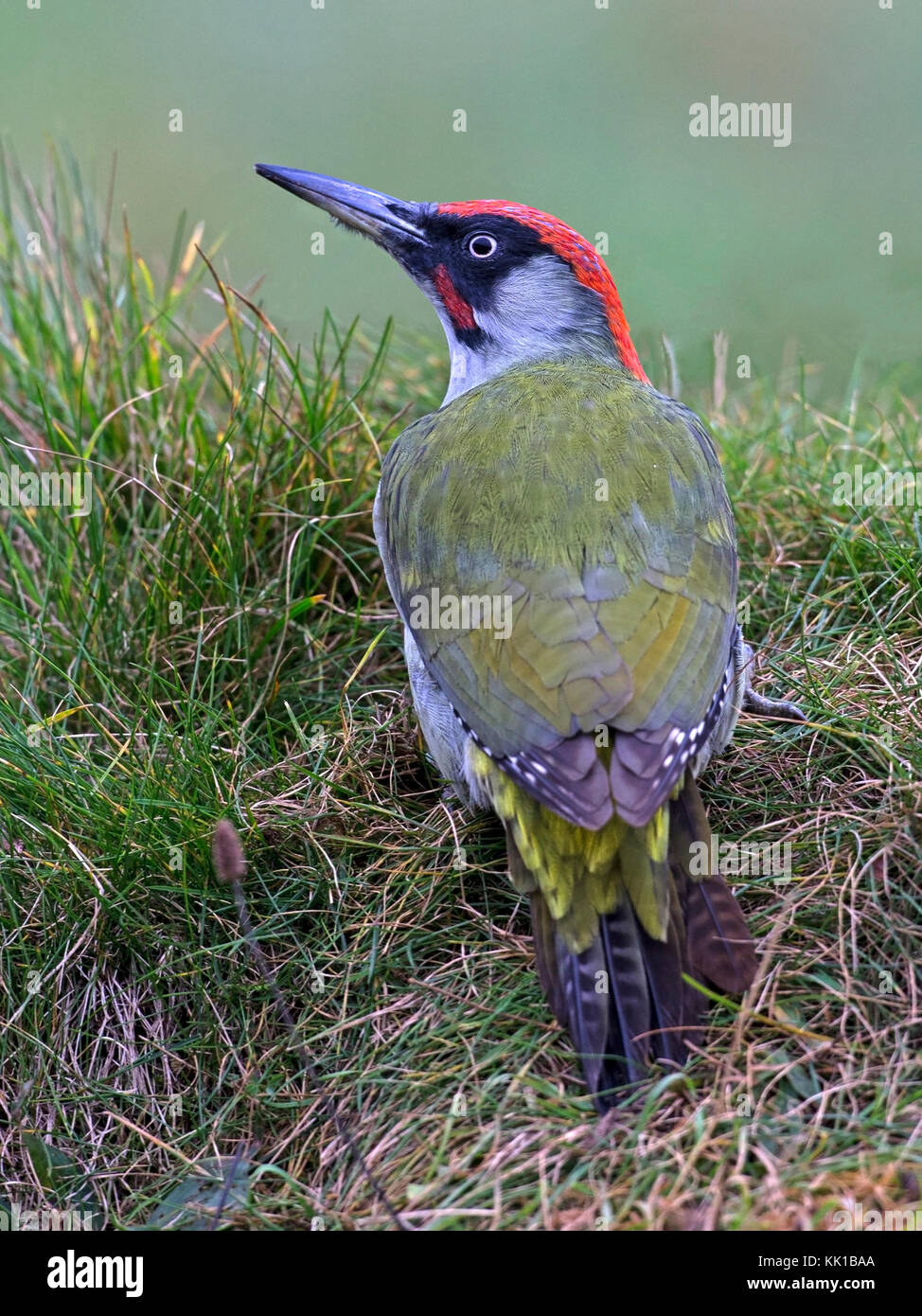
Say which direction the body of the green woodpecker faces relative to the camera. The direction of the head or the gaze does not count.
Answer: away from the camera
